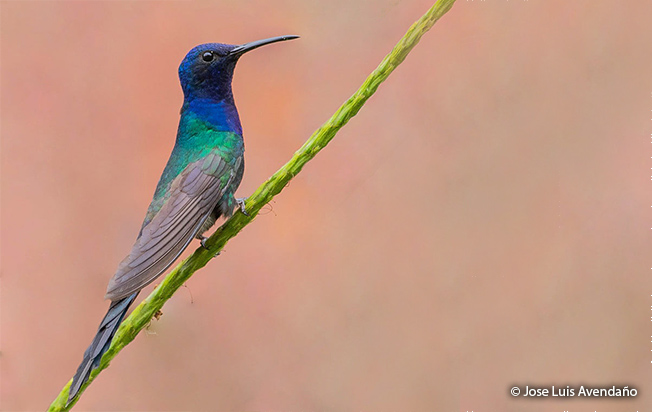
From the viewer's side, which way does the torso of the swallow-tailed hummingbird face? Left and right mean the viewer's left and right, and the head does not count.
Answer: facing to the right of the viewer
